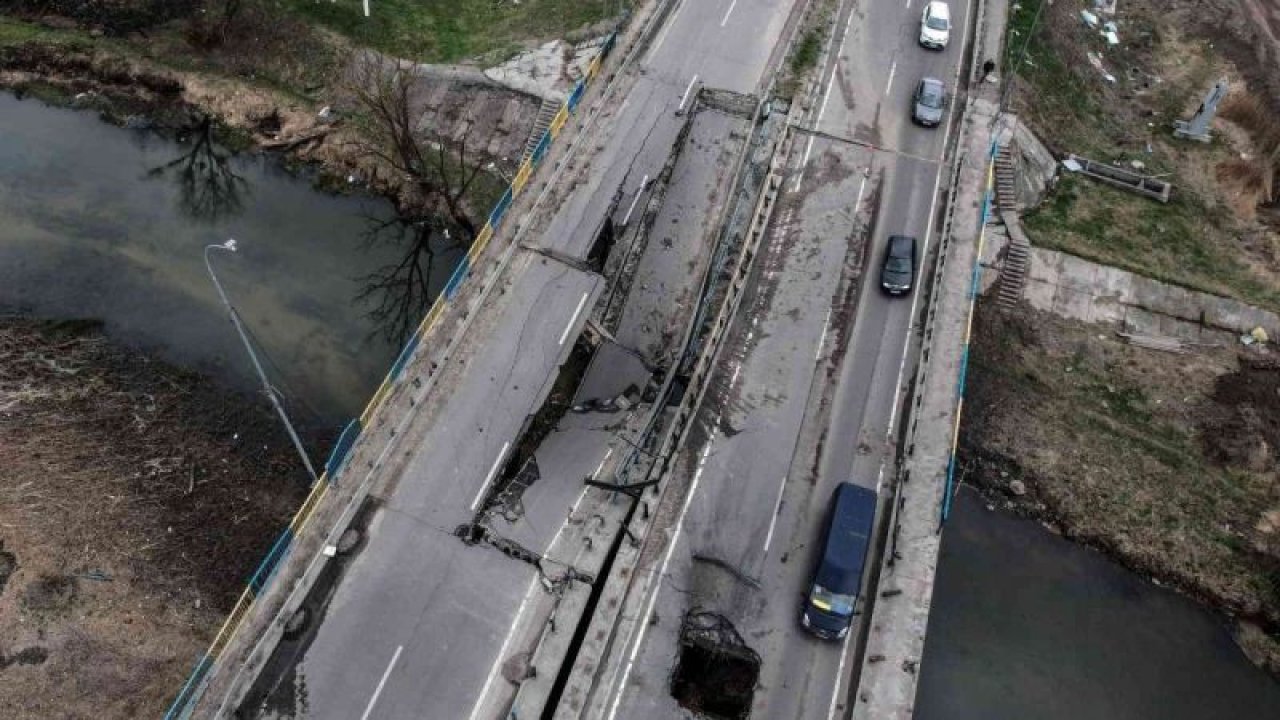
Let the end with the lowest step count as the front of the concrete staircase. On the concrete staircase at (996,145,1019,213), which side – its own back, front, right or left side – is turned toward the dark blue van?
front

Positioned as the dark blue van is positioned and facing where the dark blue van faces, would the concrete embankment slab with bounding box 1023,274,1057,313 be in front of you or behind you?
behind

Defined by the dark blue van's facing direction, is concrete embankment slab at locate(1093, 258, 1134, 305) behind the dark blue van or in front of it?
behind

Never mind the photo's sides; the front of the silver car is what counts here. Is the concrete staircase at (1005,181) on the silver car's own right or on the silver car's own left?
on the silver car's own left

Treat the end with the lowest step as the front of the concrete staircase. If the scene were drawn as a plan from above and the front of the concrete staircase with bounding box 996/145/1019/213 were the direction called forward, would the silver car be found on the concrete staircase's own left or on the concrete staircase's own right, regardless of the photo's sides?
on the concrete staircase's own right

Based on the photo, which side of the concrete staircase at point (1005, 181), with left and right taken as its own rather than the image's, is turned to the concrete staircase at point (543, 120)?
right

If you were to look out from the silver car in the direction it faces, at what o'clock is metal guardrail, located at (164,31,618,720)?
The metal guardrail is roughly at 1 o'clock from the silver car.

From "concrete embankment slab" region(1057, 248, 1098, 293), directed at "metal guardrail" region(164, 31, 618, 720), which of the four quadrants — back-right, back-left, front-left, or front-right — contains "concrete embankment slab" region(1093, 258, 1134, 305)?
back-left
